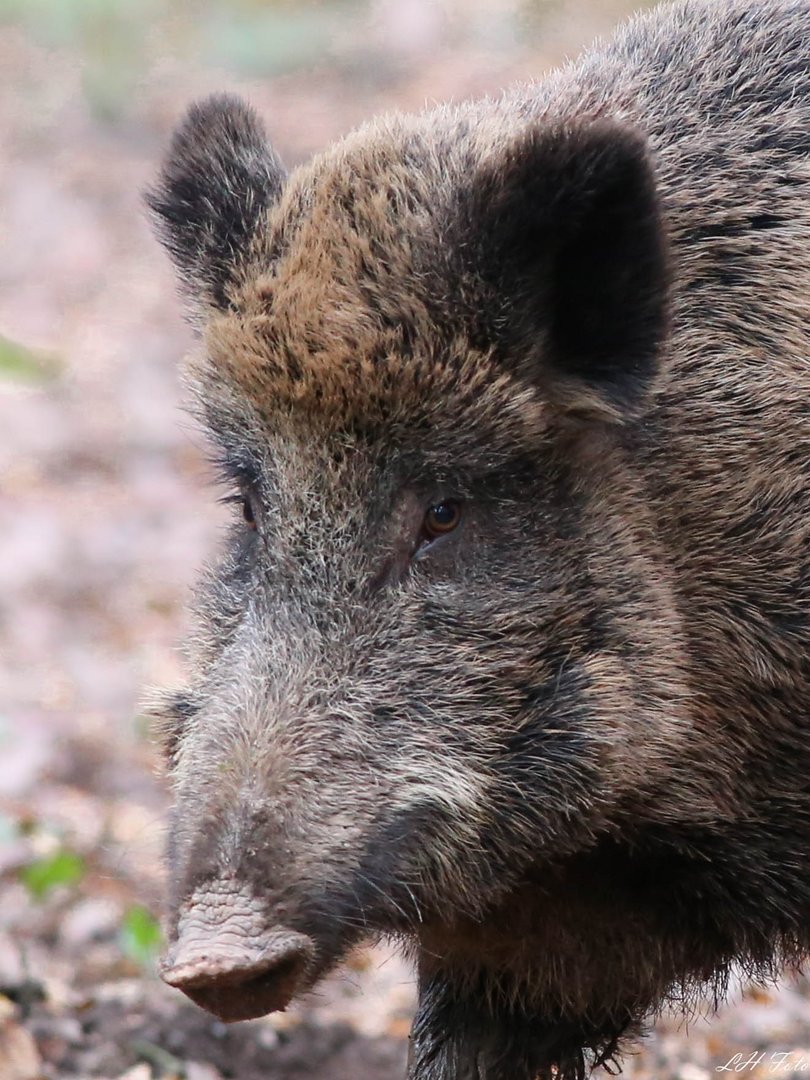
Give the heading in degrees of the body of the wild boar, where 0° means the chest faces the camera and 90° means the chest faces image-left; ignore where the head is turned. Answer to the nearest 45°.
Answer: approximately 45°
